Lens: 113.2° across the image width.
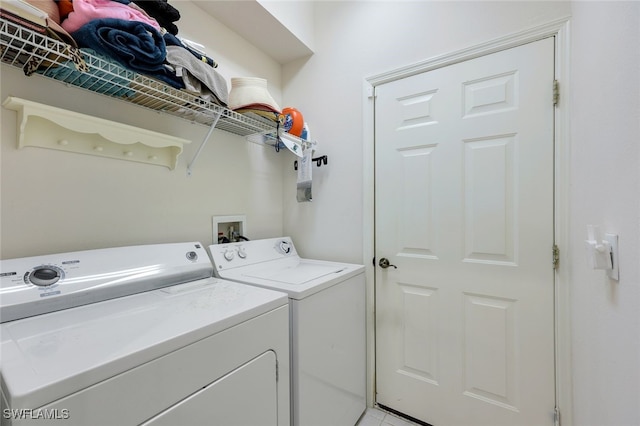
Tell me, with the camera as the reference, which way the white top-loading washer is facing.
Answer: facing the viewer and to the right of the viewer

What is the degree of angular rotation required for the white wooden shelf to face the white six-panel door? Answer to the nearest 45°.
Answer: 0° — it already faces it

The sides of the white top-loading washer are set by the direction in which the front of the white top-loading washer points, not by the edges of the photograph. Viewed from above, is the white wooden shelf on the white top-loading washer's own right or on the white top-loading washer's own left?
on the white top-loading washer's own right

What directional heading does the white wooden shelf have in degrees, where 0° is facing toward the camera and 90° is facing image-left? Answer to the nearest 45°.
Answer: approximately 315°

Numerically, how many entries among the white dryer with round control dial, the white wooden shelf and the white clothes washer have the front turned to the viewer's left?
0

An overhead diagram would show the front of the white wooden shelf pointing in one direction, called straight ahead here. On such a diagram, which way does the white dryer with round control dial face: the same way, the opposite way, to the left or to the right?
the same way

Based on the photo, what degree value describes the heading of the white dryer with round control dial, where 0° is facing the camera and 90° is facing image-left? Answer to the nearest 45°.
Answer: approximately 315°
